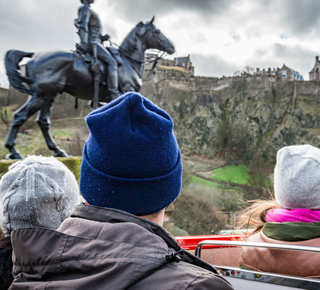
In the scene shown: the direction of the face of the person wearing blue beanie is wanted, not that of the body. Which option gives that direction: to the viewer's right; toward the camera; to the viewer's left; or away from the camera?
away from the camera

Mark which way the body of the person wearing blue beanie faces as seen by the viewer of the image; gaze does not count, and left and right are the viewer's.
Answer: facing away from the viewer and to the right of the viewer
